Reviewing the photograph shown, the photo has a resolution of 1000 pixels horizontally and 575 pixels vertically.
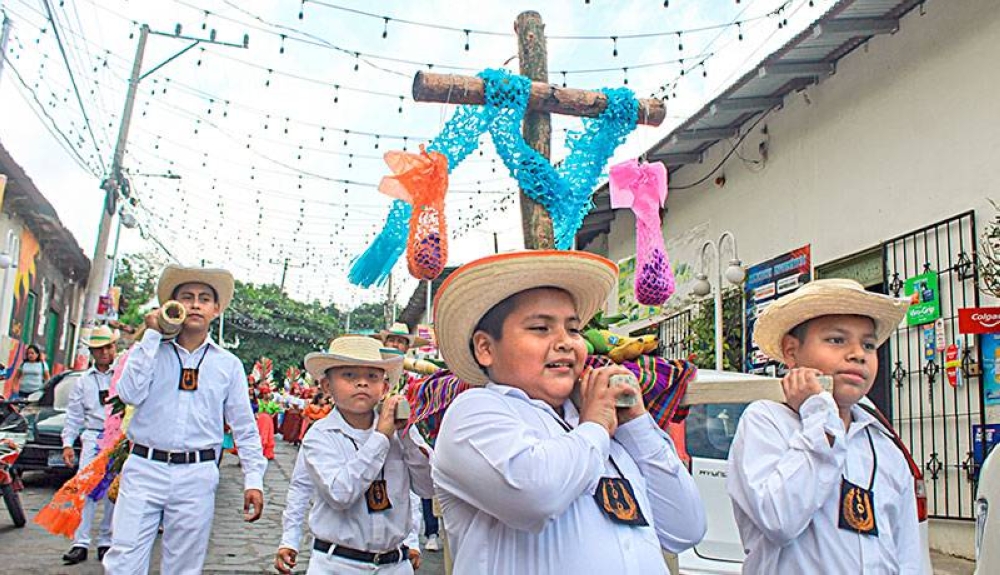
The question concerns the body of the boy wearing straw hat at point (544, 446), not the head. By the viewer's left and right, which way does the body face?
facing the viewer and to the right of the viewer

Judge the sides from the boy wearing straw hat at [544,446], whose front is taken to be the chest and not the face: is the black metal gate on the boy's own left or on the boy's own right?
on the boy's own left

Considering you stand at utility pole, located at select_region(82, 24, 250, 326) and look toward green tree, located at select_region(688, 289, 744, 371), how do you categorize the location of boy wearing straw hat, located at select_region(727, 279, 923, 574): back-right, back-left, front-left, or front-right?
front-right

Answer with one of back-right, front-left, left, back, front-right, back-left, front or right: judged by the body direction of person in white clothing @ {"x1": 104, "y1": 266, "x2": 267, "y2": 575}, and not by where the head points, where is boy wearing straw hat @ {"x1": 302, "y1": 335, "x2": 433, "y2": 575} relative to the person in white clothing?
front-left

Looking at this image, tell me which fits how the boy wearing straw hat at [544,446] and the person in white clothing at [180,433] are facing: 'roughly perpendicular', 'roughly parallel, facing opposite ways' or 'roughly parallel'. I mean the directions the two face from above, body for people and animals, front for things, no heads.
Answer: roughly parallel

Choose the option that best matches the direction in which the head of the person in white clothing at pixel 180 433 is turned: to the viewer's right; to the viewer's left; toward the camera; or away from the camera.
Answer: toward the camera

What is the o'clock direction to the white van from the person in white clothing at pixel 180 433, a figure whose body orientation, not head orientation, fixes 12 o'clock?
The white van is roughly at 9 o'clock from the person in white clothing.

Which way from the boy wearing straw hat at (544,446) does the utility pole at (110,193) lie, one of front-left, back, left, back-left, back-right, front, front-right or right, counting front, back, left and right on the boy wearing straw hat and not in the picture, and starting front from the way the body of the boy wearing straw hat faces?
back

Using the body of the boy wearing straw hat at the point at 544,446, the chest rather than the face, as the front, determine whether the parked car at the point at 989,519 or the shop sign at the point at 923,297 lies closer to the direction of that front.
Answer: the parked car

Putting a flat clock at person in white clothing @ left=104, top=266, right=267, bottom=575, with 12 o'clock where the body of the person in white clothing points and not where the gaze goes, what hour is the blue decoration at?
The blue decoration is roughly at 10 o'clock from the person in white clothing.

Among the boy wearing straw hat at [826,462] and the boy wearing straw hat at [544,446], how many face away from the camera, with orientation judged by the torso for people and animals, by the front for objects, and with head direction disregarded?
0

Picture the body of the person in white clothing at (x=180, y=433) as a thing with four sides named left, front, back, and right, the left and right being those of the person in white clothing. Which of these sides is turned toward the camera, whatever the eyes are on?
front

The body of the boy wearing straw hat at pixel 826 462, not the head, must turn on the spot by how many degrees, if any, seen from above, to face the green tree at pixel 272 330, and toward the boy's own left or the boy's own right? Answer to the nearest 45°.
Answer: approximately 180°

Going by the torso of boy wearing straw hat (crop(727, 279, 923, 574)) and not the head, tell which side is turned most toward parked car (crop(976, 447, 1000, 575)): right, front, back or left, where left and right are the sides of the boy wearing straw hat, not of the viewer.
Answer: left

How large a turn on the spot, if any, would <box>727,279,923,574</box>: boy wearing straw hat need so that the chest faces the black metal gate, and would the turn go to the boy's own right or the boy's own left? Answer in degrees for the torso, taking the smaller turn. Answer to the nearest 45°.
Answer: approximately 135° to the boy's own left

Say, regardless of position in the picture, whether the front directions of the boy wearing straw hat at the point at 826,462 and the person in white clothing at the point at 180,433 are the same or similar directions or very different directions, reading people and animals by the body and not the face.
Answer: same or similar directions

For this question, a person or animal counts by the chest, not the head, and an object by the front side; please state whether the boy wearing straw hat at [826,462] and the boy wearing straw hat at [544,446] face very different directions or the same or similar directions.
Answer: same or similar directions
